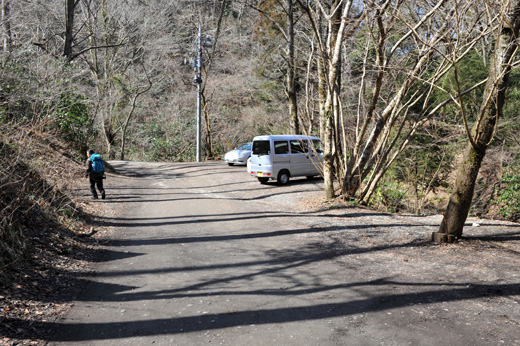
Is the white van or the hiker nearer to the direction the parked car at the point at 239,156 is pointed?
the hiker

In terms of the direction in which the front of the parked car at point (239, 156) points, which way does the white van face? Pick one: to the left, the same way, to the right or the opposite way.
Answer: the opposite way

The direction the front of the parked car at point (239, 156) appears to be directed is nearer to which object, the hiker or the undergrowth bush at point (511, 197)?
the hiker

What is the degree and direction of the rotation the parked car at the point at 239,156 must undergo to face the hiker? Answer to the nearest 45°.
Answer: approximately 45° to its left

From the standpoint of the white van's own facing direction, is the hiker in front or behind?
behind

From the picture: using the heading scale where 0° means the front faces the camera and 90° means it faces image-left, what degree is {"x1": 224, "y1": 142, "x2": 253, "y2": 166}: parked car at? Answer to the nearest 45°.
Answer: approximately 45°

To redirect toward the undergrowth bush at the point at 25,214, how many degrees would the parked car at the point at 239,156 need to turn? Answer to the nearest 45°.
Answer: approximately 45° to its left

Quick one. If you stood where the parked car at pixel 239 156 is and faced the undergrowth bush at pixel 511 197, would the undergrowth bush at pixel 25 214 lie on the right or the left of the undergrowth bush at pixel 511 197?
right
